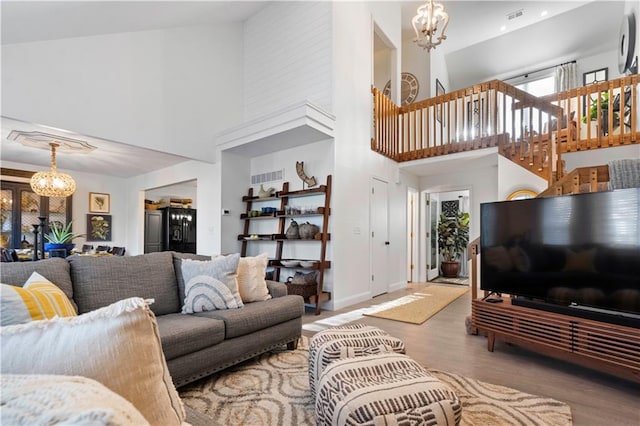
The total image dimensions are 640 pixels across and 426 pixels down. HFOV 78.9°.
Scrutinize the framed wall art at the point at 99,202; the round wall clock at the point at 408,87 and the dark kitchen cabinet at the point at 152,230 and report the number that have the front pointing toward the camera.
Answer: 3

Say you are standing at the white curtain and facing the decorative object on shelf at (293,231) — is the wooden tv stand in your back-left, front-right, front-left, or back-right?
front-left

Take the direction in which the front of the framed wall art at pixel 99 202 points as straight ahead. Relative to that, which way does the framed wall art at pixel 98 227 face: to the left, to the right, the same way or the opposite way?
the same way

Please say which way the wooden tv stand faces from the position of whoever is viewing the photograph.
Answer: facing the viewer and to the left of the viewer

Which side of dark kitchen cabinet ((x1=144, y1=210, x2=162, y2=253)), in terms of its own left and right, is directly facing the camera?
front

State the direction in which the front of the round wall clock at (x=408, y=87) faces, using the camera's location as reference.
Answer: facing the viewer

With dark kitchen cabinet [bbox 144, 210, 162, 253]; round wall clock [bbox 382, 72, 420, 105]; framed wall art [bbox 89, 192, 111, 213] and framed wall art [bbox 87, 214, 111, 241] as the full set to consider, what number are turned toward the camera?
4

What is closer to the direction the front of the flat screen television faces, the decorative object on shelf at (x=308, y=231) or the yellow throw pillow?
the yellow throw pillow

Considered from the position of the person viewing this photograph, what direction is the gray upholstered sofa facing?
facing the viewer and to the right of the viewer

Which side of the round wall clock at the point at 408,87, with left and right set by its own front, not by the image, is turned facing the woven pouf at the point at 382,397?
front

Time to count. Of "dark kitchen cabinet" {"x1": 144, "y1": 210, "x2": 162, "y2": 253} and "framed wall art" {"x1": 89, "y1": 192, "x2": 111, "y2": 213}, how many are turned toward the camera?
2

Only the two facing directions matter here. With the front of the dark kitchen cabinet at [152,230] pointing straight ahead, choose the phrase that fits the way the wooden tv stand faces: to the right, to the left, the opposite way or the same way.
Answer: to the right

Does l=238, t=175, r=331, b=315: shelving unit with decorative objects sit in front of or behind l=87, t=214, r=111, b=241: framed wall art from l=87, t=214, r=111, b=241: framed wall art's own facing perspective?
in front
